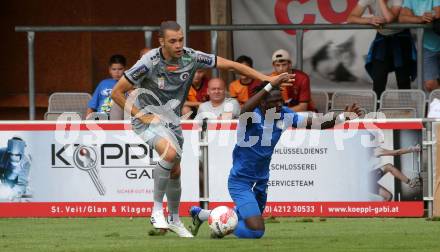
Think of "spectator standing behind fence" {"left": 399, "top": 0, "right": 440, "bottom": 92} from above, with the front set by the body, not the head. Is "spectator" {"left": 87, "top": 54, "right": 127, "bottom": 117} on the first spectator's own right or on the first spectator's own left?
on the first spectator's own right

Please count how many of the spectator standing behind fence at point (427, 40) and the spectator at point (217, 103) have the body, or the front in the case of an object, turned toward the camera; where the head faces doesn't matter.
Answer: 2

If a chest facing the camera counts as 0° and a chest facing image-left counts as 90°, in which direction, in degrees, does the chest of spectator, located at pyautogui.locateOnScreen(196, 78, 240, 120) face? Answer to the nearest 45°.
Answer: approximately 0°

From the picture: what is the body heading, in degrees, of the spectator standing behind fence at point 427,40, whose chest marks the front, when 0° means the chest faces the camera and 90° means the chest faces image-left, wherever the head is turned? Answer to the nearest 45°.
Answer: approximately 0°

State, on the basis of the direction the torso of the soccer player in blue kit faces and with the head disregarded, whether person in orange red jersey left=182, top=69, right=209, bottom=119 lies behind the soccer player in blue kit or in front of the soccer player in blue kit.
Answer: behind

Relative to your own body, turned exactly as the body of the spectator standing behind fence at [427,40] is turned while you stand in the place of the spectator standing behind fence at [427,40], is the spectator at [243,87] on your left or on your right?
on your right
